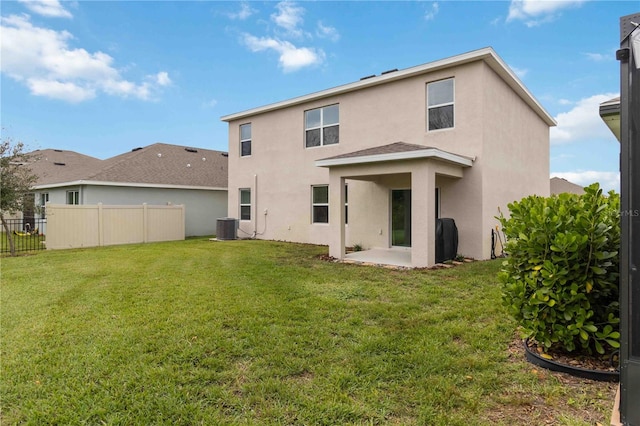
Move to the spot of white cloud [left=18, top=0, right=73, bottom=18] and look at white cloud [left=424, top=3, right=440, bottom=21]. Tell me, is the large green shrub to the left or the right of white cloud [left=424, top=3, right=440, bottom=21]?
right

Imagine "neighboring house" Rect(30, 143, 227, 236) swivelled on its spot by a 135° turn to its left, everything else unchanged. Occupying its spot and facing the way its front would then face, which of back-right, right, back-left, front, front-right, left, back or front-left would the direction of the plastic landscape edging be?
left

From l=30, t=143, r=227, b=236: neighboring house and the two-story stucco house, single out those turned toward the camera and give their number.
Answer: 0

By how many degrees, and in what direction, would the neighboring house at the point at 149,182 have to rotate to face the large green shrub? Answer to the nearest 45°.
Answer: approximately 135° to its right

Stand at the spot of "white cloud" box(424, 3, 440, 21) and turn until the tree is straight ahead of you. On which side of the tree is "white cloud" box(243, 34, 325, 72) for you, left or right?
right

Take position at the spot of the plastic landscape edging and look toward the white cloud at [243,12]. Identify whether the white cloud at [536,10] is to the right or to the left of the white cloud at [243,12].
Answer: right

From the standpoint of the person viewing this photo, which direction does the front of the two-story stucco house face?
facing away from the viewer and to the right of the viewer

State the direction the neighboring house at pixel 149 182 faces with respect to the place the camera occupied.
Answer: facing away from the viewer and to the right of the viewer
